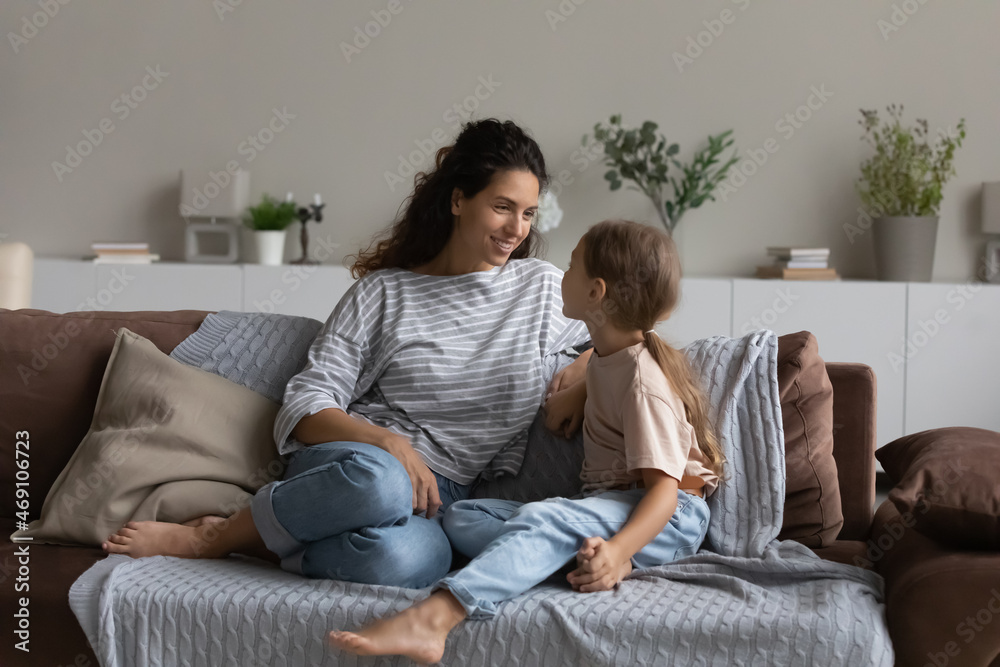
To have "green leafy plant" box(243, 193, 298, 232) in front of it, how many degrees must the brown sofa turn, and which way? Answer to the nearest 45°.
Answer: approximately 180°

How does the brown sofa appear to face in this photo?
toward the camera

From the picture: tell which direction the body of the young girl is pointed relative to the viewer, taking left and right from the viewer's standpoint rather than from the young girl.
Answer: facing to the left of the viewer

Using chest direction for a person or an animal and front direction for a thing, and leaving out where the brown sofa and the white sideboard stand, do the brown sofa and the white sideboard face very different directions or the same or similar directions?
same or similar directions

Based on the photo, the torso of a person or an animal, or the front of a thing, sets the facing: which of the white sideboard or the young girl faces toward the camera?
the white sideboard

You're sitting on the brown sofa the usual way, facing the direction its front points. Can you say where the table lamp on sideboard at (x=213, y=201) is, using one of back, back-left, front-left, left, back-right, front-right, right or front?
back

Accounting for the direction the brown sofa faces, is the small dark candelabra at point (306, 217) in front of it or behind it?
behind

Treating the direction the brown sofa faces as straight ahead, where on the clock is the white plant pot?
The white plant pot is roughly at 6 o'clock from the brown sofa.

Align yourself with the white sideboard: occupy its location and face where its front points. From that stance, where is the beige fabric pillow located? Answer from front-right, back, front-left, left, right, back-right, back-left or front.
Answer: front-right

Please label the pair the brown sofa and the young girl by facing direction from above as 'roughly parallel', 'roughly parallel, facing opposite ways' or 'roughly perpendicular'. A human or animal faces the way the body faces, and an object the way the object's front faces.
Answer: roughly perpendicular

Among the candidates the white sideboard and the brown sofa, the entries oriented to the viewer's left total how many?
0

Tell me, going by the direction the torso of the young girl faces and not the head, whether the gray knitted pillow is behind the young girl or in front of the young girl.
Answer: in front

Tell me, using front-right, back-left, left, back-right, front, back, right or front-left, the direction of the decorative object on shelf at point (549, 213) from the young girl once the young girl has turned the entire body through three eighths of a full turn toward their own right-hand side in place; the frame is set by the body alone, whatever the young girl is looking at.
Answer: front-left

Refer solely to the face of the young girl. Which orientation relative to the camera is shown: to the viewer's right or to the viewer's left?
to the viewer's left
